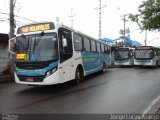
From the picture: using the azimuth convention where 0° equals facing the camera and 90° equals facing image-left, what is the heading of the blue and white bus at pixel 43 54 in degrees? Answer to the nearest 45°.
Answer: approximately 45°

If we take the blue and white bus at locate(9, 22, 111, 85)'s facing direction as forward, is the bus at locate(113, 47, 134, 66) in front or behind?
behind

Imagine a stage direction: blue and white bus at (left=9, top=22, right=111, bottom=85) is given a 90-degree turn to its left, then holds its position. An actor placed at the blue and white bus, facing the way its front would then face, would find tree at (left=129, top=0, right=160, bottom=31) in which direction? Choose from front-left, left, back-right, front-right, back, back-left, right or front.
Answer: left
